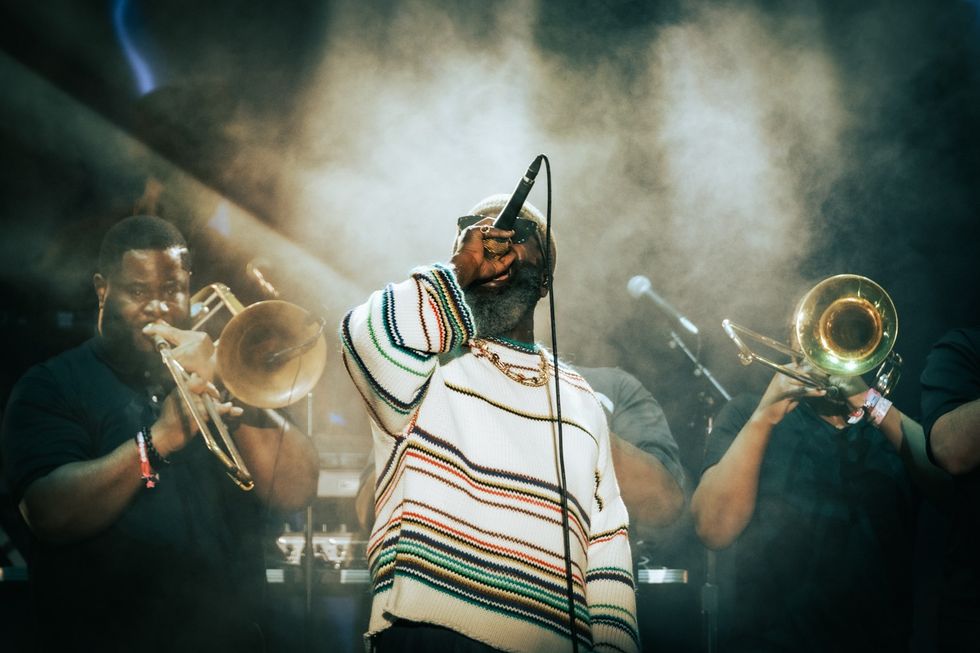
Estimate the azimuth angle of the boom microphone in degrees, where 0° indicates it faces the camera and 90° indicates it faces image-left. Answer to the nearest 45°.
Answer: approximately 90°

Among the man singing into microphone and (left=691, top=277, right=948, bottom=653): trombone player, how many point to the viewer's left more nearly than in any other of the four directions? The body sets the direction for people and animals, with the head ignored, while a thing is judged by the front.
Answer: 0

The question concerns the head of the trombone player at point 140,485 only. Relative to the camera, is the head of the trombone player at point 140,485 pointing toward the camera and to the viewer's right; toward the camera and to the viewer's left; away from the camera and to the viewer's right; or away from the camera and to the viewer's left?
toward the camera and to the viewer's right

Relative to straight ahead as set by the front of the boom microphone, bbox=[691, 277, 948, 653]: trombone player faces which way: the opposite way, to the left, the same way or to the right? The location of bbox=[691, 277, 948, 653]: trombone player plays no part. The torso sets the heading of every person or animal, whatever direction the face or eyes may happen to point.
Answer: to the left

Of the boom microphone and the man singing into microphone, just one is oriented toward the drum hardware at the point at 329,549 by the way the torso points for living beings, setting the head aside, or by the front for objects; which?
the boom microphone

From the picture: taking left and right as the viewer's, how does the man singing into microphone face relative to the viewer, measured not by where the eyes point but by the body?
facing the viewer

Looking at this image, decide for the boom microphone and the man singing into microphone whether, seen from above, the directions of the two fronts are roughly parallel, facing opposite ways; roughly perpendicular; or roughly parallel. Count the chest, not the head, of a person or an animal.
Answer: roughly perpendicular

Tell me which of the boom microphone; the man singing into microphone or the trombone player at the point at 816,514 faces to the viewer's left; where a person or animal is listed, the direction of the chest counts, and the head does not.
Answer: the boom microphone
